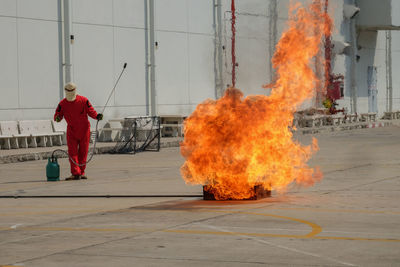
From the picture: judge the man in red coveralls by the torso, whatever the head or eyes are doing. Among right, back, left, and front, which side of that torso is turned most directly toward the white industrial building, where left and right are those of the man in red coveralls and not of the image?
back

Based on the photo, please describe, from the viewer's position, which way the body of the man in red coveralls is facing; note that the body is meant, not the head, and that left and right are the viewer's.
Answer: facing the viewer

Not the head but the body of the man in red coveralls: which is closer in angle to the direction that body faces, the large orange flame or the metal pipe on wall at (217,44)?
the large orange flame

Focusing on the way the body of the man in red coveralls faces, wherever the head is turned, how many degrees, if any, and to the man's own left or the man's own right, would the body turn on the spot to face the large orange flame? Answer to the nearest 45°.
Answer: approximately 45° to the man's own left

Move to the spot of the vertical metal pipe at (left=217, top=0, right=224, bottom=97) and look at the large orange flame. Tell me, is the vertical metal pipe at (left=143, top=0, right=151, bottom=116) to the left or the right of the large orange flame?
right

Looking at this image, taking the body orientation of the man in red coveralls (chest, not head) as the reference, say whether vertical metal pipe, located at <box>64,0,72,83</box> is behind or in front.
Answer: behind
